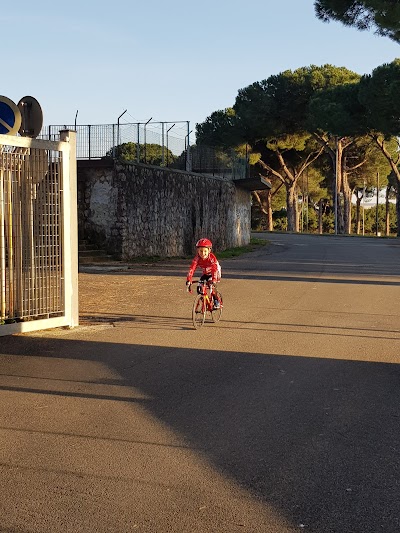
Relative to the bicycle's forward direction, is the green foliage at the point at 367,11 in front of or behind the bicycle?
behind

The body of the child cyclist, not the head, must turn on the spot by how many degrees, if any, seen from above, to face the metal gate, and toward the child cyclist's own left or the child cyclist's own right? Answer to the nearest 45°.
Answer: approximately 45° to the child cyclist's own right

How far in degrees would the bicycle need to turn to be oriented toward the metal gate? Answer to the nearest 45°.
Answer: approximately 45° to its right

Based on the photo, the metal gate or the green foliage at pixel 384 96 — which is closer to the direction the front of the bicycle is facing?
the metal gate

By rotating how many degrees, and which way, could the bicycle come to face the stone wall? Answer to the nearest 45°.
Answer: approximately 135° to its right

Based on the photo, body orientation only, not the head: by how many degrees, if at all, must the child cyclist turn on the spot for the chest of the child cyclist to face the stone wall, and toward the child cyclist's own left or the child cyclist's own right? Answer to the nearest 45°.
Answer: approximately 135° to the child cyclist's own right
